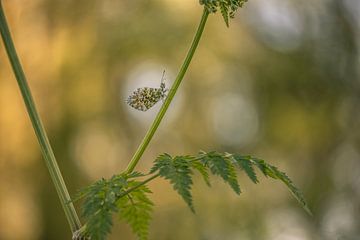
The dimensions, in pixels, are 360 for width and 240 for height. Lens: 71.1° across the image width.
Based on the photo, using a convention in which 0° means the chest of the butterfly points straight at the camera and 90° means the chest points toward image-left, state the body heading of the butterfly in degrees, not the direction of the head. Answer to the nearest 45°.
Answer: approximately 270°
